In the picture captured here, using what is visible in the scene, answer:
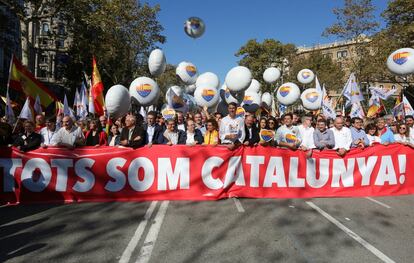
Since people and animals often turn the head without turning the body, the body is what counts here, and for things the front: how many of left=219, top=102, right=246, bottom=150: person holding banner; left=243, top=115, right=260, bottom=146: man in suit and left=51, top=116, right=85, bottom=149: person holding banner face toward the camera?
3

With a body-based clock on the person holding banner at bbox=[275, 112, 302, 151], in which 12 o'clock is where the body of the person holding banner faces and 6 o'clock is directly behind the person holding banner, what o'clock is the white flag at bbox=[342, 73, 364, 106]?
The white flag is roughly at 7 o'clock from the person holding banner.

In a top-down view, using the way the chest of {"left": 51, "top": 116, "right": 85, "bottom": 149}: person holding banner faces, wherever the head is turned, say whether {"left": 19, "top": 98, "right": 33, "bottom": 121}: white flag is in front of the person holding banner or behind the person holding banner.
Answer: behind

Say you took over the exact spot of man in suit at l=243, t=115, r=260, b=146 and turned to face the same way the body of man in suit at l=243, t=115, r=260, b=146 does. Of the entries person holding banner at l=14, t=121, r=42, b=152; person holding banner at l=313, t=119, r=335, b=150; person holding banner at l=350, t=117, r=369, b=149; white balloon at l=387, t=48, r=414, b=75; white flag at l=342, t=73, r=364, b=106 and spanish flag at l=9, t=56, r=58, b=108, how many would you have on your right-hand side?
2

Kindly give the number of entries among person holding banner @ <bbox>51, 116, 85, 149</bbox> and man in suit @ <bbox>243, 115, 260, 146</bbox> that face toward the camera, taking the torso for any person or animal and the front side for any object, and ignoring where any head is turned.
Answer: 2

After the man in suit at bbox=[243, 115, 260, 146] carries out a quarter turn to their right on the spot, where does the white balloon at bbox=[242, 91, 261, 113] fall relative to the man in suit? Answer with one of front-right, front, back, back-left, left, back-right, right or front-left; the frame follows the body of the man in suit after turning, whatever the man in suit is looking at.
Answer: right

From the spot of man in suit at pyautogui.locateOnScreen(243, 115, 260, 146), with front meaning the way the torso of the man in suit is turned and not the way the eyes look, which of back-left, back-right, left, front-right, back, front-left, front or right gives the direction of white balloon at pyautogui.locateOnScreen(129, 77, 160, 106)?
back-right

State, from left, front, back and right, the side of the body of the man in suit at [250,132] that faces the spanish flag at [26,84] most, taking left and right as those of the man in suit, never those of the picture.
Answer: right

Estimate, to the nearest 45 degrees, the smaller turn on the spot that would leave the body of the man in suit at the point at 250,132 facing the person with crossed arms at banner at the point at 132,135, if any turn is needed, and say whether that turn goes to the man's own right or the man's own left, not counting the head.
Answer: approximately 90° to the man's own right

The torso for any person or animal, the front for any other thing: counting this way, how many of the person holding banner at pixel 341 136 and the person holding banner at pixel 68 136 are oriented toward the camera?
2

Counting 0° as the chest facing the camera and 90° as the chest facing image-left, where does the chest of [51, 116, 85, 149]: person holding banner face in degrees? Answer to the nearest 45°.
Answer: approximately 0°

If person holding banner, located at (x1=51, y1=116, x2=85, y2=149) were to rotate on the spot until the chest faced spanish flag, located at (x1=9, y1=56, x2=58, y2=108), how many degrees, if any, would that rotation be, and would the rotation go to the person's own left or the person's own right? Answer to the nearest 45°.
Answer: approximately 135° to the person's own right

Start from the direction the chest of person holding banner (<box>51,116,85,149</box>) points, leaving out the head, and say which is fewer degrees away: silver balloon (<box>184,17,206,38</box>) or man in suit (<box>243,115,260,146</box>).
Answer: the man in suit
